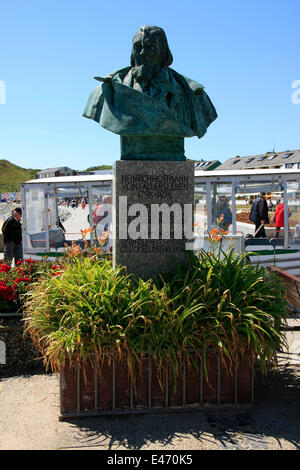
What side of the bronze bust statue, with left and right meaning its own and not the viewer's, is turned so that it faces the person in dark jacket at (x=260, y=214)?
back

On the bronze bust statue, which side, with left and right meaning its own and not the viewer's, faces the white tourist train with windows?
back

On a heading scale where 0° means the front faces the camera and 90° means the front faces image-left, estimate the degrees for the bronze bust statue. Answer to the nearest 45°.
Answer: approximately 0°
